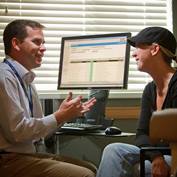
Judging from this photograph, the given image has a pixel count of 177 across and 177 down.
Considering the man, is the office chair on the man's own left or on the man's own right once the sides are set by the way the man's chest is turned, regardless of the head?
on the man's own right

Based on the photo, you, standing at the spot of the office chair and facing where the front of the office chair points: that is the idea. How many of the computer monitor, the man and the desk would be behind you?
0

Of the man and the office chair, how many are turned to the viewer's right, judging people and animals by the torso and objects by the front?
1

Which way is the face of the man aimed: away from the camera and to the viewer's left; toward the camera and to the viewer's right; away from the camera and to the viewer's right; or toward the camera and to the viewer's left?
toward the camera and to the viewer's right

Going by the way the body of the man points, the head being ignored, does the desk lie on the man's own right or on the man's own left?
on the man's own left

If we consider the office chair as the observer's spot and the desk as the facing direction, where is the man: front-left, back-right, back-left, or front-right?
front-left

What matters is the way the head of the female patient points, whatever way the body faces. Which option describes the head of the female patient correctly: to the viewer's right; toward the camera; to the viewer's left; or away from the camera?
to the viewer's left

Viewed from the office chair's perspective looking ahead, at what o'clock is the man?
The man is roughly at 12 o'clock from the office chair.

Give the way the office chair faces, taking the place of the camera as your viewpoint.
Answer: facing away from the viewer and to the left of the viewer

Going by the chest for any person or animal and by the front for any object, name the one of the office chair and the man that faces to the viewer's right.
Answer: the man

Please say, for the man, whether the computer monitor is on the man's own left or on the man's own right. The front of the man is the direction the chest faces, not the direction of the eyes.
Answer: on the man's own left

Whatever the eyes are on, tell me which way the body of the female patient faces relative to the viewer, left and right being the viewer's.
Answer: facing the viewer and to the left of the viewer

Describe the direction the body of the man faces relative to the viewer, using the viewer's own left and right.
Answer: facing to the right of the viewer

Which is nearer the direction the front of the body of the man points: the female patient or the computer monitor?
the female patient
